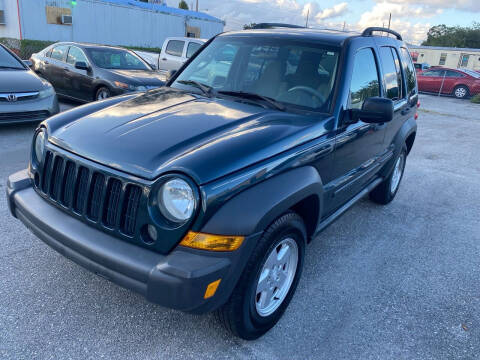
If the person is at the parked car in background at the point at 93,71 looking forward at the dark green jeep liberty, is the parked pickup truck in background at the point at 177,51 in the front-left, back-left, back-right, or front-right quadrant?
back-left

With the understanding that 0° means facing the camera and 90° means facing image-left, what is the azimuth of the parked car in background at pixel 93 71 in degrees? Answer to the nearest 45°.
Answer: approximately 315°

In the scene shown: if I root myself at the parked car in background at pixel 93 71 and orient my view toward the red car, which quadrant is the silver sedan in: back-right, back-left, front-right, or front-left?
back-right

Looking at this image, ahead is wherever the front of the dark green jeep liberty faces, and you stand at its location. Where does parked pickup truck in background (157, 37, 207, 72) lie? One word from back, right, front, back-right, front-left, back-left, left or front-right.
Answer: back-right

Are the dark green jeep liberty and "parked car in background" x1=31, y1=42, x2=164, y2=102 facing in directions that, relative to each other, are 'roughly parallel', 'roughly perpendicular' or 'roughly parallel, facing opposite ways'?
roughly perpendicular

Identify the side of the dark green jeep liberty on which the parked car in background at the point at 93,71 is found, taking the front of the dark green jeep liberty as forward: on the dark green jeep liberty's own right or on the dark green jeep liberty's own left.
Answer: on the dark green jeep liberty's own right

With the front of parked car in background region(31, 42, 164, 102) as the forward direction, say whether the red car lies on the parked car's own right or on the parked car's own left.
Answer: on the parked car's own left

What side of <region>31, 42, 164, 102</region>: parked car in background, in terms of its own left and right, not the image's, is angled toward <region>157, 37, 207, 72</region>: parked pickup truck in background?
left

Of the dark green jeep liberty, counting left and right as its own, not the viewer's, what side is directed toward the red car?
back

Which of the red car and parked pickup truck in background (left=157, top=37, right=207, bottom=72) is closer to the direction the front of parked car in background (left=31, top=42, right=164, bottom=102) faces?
the red car

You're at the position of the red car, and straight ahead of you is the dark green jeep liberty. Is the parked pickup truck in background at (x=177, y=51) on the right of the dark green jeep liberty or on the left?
right
